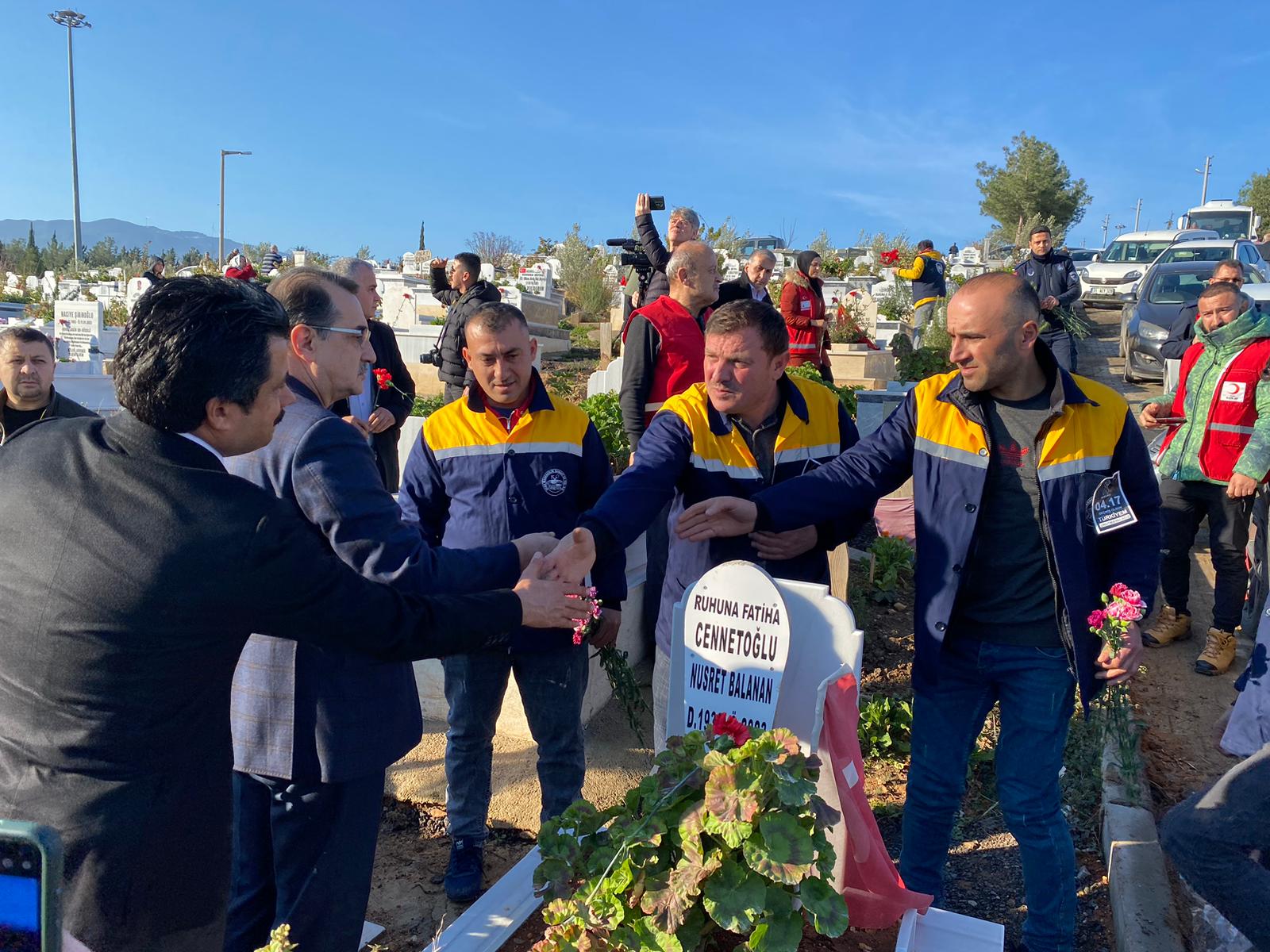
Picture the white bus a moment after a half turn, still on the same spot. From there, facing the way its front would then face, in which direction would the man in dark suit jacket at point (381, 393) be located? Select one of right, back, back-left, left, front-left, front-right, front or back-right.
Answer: back

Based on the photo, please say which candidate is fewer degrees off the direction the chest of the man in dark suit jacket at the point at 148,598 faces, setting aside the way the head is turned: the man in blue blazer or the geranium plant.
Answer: the man in blue blazer

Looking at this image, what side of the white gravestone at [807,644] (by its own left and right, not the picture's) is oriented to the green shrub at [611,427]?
back

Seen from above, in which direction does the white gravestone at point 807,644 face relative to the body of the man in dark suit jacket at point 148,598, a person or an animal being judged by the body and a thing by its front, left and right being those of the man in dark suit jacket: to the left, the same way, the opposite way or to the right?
the opposite way

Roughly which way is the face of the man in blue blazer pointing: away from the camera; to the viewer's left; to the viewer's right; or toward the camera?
to the viewer's right

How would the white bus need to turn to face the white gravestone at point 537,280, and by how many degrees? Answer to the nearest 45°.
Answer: approximately 45° to its right

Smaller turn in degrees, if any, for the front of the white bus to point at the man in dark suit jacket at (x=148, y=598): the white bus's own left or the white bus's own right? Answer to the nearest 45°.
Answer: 0° — it already faces them

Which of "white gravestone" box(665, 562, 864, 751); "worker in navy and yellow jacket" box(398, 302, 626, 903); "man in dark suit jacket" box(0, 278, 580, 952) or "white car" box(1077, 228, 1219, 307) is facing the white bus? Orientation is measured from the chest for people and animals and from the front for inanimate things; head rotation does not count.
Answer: the man in dark suit jacket

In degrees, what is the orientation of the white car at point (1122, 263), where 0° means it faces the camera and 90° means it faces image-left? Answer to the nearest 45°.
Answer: approximately 45°

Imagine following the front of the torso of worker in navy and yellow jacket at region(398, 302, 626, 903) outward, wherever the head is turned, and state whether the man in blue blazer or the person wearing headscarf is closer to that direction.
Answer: the man in blue blazer

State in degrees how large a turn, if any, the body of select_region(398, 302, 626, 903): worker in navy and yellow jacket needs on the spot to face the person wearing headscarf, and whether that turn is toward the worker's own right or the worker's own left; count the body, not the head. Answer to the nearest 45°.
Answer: approximately 135° to the worker's own left

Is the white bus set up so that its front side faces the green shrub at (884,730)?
yes

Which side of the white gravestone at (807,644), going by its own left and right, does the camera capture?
front

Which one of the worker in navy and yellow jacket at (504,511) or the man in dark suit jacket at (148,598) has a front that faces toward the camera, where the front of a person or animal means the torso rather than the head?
the worker in navy and yellow jacket

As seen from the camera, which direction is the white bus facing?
toward the camera

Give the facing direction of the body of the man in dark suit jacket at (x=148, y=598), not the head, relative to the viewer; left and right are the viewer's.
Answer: facing away from the viewer and to the right of the viewer

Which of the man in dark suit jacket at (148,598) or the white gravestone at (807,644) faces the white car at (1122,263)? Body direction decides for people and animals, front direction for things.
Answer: the man in dark suit jacket

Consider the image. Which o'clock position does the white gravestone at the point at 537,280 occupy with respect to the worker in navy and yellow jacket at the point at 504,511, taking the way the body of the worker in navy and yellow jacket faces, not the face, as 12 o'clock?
The white gravestone is roughly at 6 o'clock from the worker in navy and yellow jacket.

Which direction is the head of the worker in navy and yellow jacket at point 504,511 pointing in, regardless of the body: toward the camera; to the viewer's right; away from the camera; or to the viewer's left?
toward the camera

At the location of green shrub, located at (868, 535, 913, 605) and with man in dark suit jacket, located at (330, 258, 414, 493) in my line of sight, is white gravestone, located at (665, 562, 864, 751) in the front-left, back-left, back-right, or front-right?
front-left

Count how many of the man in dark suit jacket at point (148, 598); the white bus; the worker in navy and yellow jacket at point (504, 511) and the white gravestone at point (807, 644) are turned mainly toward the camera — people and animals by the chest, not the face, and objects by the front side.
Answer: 3

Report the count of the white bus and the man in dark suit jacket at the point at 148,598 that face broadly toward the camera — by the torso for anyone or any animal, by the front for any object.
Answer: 1
